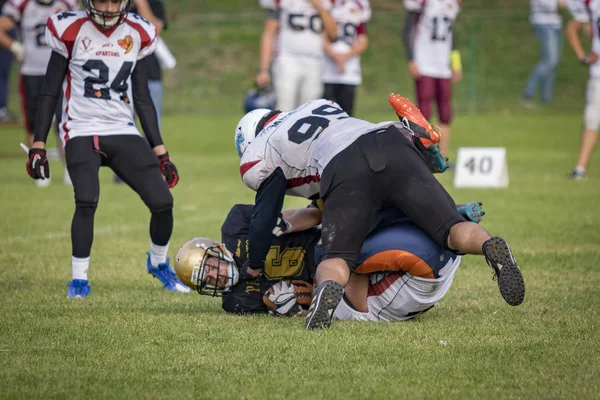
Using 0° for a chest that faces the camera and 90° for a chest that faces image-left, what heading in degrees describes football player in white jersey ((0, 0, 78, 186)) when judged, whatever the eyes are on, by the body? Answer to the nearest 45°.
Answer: approximately 0°

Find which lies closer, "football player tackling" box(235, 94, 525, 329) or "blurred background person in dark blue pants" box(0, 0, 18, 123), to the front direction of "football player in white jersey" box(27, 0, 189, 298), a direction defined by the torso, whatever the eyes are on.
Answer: the football player tackling

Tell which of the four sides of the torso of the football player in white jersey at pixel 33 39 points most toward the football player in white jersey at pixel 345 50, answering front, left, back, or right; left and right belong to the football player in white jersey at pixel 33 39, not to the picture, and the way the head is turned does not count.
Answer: left

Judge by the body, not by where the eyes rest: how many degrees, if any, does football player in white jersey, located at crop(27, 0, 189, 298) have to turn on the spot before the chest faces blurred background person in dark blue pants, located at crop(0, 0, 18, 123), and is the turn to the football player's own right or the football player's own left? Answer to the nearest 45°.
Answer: approximately 180°

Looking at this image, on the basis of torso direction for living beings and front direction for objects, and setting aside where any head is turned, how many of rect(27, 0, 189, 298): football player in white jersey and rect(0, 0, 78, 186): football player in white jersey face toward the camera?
2

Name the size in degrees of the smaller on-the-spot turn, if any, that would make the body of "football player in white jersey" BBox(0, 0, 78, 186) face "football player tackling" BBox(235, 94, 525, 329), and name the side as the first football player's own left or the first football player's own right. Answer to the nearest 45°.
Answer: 0° — they already face them

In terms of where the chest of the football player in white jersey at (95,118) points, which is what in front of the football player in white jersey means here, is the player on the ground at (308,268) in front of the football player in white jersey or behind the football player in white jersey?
in front

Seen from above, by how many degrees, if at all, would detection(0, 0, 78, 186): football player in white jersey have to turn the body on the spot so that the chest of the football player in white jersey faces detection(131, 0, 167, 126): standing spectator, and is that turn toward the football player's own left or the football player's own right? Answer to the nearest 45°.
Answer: approximately 90° to the football player's own left

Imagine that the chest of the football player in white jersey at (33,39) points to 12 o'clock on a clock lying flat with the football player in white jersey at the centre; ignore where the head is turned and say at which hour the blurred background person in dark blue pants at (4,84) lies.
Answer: The blurred background person in dark blue pants is roughly at 6 o'clock from the football player in white jersey.

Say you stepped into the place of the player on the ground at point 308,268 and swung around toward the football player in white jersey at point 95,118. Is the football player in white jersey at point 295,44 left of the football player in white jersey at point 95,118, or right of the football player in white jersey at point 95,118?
right

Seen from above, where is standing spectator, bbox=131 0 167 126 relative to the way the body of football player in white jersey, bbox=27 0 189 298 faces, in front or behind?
behind
